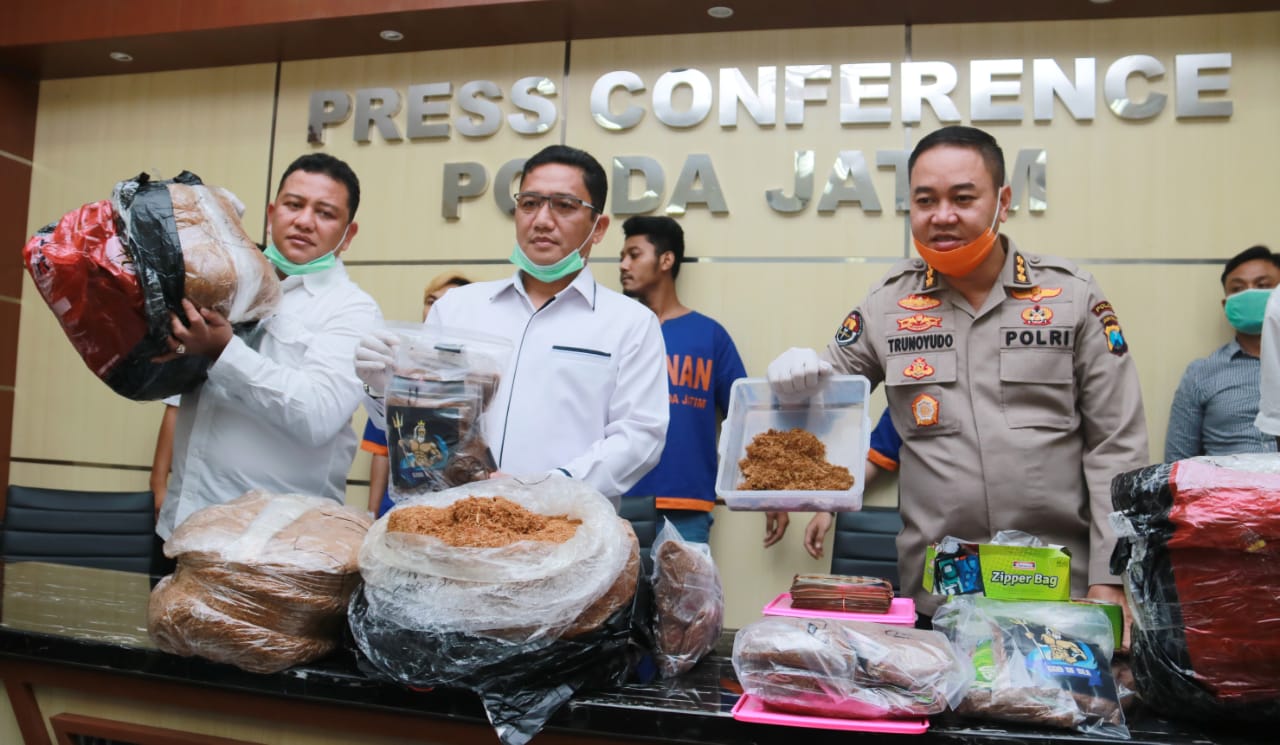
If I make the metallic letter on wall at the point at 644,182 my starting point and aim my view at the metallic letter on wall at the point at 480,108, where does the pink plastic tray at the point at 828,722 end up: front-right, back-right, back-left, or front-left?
back-left

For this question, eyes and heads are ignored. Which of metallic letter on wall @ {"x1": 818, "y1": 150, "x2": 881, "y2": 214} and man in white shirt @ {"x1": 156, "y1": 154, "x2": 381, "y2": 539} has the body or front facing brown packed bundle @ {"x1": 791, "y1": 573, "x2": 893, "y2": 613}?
the metallic letter on wall

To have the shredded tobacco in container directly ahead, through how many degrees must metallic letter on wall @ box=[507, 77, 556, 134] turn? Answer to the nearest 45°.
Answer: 0° — it already faces it

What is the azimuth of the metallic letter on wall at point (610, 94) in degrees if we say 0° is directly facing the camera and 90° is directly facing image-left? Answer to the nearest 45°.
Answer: approximately 0°

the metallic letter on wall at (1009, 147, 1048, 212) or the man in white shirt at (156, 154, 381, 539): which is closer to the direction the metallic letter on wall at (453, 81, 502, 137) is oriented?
the man in white shirt

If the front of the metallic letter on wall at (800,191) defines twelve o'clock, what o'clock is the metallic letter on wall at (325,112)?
the metallic letter on wall at (325,112) is roughly at 3 o'clock from the metallic letter on wall at (800,191).

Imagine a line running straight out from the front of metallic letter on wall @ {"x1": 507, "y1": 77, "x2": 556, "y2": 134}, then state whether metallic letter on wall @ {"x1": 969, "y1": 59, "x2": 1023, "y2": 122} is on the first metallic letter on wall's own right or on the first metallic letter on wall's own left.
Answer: on the first metallic letter on wall's own left

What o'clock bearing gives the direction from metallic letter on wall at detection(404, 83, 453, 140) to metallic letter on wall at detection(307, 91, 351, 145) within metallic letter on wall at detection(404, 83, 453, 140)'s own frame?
metallic letter on wall at detection(307, 91, 351, 145) is roughly at 4 o'clock from metallic letter on wall at detection(404, 83, 453, 140).

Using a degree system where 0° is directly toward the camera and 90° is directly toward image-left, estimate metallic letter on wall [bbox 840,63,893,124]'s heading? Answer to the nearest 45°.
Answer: approximately 0°
